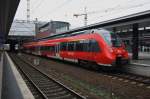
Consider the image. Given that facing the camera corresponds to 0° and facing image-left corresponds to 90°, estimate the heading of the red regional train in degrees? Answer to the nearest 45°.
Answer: approximately 315°
